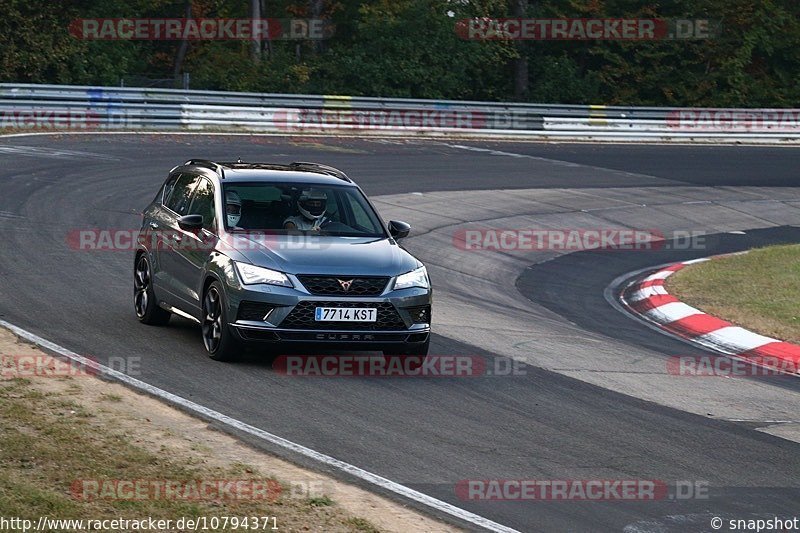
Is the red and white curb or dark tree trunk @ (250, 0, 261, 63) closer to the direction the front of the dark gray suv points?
the red and white curb

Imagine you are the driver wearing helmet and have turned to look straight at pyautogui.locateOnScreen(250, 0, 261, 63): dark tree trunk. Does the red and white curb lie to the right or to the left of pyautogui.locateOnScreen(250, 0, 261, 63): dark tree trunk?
right

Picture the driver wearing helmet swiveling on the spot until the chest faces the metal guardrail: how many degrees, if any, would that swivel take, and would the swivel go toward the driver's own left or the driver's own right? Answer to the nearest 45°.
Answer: approximately 135° to the driver's own left

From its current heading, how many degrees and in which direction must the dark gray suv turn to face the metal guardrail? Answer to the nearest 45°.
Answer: approximately 135° to its left

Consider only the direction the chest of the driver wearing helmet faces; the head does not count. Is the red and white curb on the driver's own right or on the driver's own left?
on the driver's own left

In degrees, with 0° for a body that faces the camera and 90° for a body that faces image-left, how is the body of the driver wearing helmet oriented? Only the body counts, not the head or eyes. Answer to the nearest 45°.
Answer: approximately 315°

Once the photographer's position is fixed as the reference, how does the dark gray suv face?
facing the viewer and to the right of the viewer

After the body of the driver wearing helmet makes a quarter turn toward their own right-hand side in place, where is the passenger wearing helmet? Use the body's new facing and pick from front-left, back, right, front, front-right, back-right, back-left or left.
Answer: front-right

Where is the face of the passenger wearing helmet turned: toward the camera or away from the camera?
toward the camera
